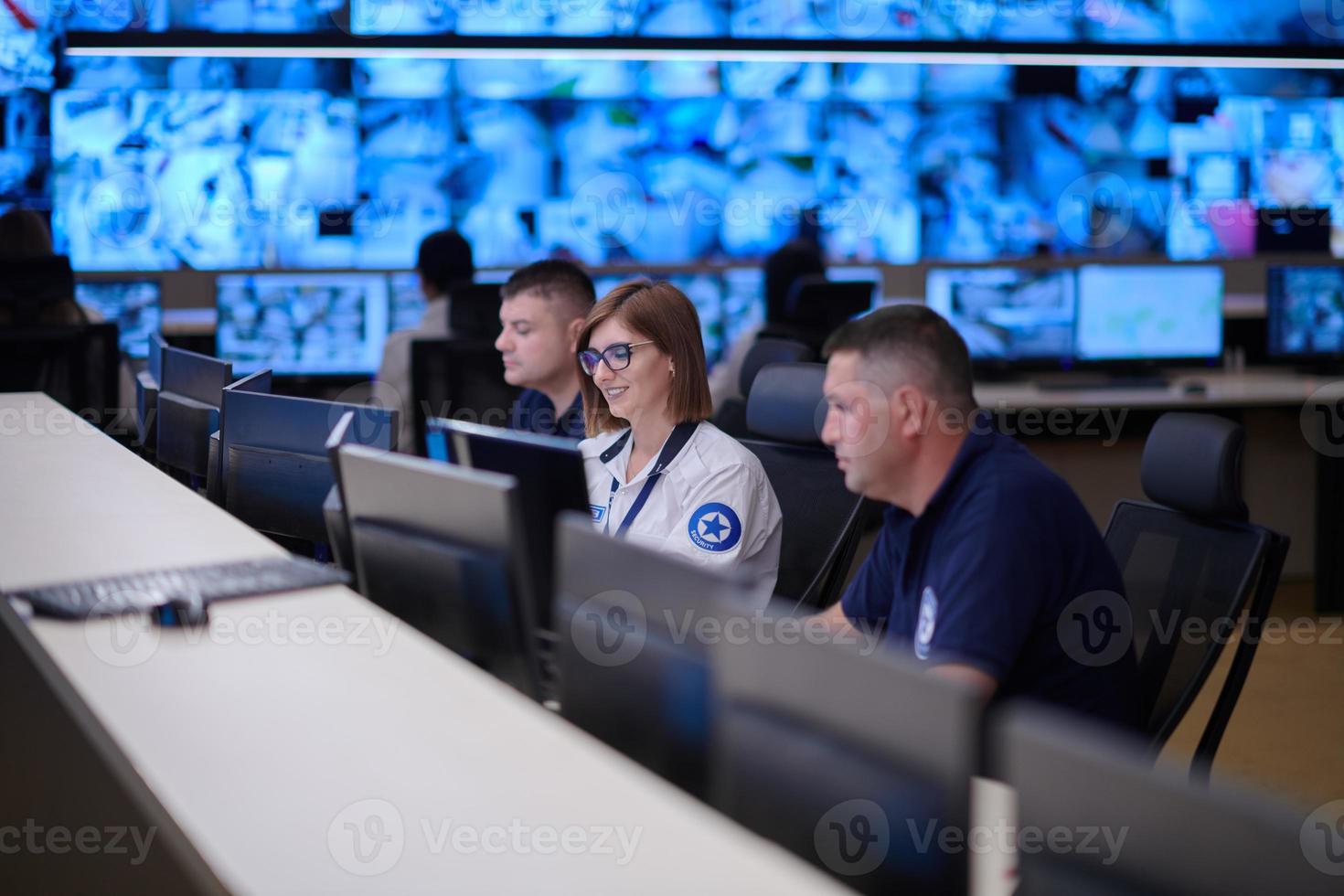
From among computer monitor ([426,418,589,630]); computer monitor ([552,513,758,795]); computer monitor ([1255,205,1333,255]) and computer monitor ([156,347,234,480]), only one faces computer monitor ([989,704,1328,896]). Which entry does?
computer monitor ([1255,205,1333,255])

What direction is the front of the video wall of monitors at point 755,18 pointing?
toward the camera

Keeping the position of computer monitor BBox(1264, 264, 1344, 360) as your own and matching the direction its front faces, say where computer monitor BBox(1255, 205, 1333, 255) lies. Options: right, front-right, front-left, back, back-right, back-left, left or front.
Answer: back

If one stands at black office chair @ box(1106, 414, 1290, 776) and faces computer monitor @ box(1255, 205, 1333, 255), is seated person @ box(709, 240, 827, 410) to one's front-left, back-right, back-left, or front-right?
front-left

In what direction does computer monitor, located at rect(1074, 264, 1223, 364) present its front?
toward the camera

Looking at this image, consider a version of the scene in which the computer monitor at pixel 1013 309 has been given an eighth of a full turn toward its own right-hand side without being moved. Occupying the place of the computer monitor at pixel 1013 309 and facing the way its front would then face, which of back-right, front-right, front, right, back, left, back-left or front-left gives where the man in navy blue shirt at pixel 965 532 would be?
front-left

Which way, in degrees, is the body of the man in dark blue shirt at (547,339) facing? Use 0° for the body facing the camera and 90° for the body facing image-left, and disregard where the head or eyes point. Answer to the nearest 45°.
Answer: approximately 45°

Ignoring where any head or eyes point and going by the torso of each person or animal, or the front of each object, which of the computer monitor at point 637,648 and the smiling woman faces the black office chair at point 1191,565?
the computer monitor

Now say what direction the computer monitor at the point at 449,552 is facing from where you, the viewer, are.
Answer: facing away from the viewer and to the right of the viewer

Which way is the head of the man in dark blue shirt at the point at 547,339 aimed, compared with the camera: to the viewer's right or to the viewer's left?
to the viewer's left

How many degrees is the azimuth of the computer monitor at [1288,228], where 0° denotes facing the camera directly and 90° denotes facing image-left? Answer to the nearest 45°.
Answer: approximately 0°

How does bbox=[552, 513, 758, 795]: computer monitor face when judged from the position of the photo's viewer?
facing away from the viewer and to the right of the viewer

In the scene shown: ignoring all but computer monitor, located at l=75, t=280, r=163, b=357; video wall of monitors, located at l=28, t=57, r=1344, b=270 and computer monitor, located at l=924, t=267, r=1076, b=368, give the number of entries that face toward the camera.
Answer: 3

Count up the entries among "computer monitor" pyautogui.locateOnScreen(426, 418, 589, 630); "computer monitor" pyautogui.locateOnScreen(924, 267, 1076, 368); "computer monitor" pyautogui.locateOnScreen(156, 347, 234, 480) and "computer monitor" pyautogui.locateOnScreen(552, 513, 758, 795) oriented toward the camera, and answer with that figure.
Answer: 1

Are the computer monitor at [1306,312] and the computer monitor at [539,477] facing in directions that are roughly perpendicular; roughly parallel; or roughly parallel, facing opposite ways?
roughly parallel, facing opposite ways

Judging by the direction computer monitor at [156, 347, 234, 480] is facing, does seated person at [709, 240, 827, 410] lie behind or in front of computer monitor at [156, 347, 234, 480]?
in front

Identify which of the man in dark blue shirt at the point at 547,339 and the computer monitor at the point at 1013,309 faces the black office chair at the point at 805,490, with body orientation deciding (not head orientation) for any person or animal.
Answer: the computer monitor

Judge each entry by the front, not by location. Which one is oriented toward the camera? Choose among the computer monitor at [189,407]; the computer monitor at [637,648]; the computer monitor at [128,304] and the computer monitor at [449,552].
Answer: the computer monitor at [128,304]

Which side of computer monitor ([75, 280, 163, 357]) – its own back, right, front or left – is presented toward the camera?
front

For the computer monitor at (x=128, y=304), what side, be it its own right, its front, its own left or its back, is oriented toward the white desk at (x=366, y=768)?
front

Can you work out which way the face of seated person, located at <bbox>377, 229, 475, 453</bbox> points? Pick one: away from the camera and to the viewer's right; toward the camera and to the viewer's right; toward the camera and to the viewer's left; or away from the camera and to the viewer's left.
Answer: away from the camera and to the viewer's left
